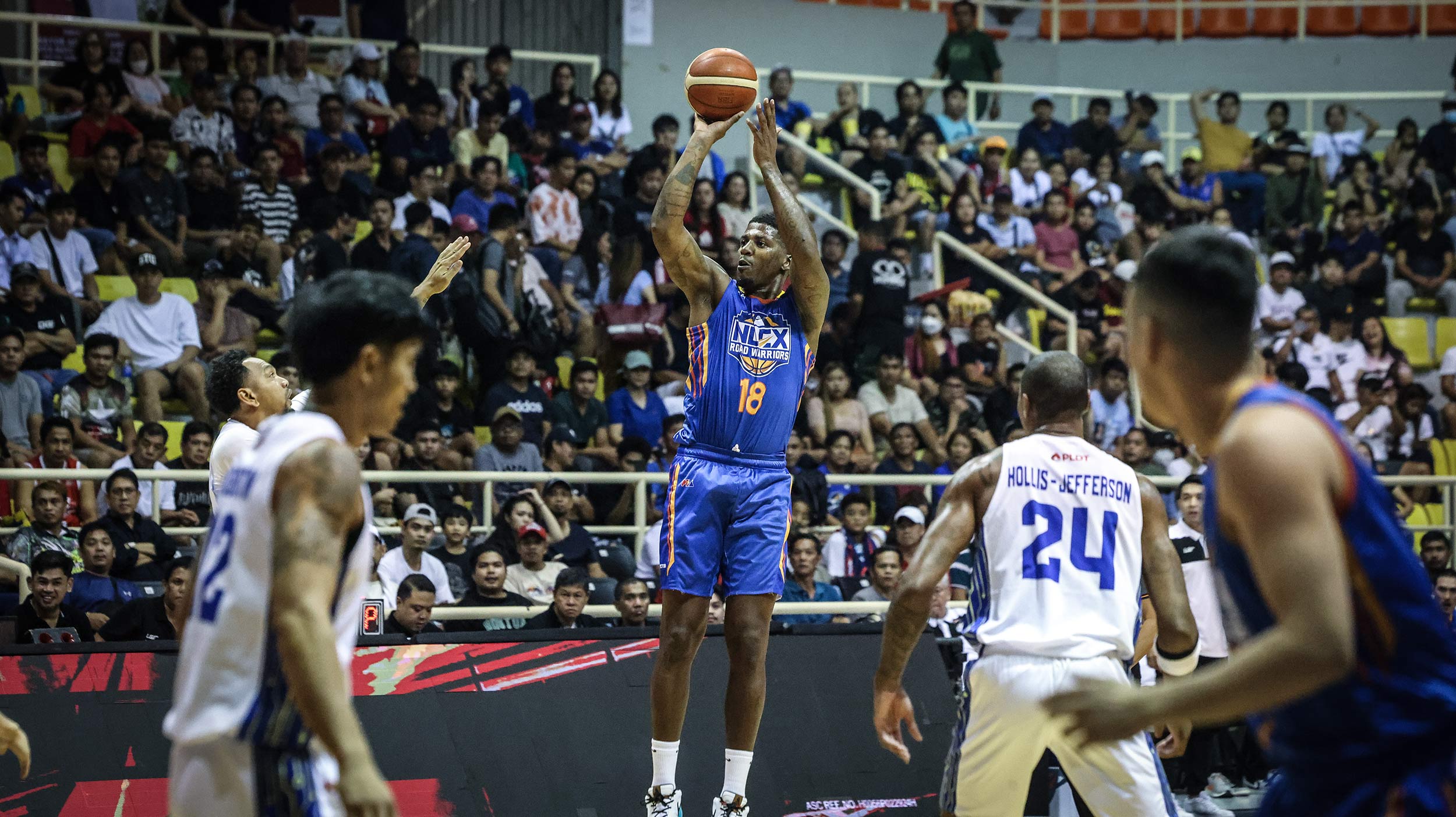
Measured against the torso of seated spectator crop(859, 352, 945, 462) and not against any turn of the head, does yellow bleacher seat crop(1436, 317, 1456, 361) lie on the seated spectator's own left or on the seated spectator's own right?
on the seated spectator's own left

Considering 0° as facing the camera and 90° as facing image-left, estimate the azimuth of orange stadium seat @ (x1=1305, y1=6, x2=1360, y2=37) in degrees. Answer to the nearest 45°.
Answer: approximately 0°

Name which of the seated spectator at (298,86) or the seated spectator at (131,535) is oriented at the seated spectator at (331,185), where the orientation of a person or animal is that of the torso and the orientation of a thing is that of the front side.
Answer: the seated spectator at (298,86)

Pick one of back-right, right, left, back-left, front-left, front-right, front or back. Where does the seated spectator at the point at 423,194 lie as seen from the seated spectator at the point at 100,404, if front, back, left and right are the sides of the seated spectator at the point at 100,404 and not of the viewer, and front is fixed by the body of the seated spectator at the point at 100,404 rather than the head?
back-left

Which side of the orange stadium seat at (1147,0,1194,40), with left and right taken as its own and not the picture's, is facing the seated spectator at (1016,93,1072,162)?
front

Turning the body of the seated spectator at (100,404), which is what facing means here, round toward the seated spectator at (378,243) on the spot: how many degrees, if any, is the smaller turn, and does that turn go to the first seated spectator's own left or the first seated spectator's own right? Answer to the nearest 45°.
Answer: approximately 135° to the first seated spectator's own left

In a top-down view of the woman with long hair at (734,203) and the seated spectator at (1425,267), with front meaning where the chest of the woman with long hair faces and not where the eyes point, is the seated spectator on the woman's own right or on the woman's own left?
on the woman's own left
